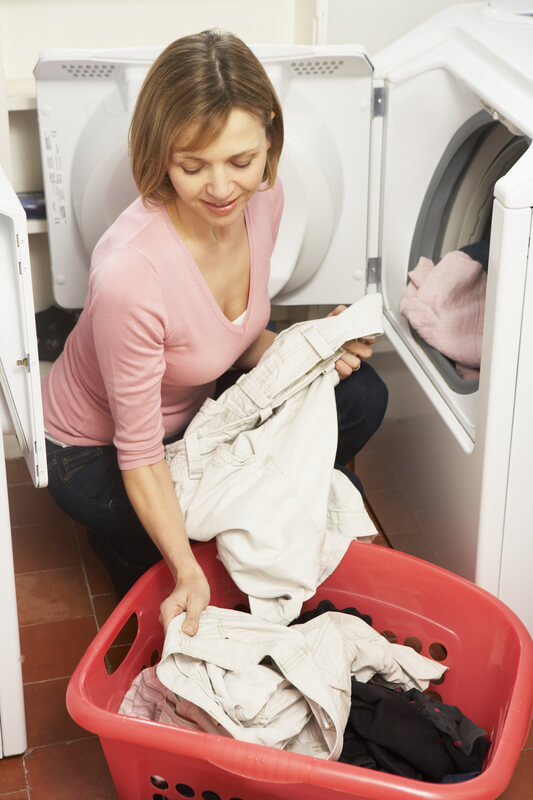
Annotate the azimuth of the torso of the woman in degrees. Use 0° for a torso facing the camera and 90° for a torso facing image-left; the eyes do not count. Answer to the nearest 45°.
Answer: approximately 315°
